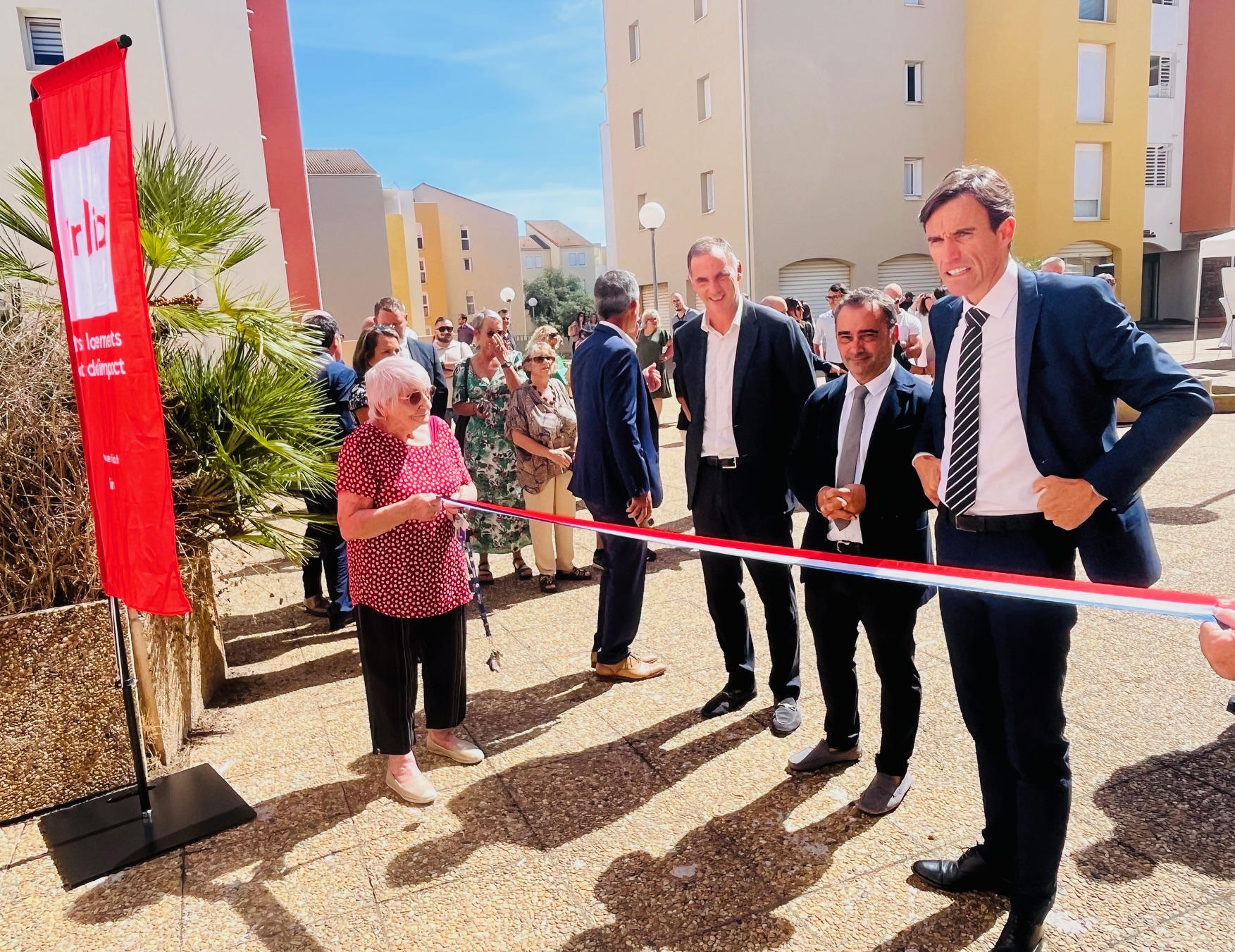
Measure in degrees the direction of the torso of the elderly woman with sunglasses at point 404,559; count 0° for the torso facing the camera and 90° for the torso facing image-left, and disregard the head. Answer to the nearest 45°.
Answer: approximately 315°

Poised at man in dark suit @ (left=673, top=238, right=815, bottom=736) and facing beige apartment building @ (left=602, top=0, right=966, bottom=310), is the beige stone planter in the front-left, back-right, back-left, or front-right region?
back-left

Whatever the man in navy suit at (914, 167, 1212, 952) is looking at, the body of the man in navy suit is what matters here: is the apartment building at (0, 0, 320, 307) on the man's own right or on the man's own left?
on the man's own right

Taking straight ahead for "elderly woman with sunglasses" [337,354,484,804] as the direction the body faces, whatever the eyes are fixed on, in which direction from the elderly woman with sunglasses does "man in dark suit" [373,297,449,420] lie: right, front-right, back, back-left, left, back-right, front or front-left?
back-left

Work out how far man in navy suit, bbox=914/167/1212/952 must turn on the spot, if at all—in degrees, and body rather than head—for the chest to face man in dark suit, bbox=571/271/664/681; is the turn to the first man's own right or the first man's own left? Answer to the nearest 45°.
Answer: approximately 90° to the first man's own right

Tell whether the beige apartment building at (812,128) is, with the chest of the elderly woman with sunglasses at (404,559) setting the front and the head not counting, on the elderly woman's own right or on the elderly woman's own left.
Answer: on the elderly woman's own left

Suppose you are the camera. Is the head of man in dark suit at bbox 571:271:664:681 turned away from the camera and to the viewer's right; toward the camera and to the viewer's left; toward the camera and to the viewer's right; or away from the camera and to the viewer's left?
away from the camera and to the viewer's right

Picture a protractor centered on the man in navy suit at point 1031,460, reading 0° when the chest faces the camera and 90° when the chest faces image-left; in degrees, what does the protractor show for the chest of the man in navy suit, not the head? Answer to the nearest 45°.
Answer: approximately 45°

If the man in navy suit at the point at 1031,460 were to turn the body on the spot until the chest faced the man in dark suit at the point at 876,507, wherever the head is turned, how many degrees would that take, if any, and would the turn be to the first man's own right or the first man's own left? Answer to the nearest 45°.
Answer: approximately 90° to the first man's own right

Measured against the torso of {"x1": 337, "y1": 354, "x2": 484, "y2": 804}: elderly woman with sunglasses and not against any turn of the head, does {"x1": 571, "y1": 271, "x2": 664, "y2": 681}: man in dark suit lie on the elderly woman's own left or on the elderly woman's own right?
on the elderly woman's own left
